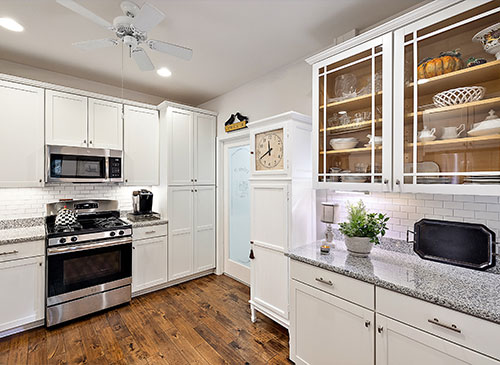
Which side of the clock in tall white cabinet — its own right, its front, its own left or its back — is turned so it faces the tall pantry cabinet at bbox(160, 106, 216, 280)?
right

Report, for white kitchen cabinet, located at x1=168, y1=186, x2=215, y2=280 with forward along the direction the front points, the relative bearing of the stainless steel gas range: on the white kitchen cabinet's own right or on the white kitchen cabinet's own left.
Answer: on the white kitchen cabinet's own right

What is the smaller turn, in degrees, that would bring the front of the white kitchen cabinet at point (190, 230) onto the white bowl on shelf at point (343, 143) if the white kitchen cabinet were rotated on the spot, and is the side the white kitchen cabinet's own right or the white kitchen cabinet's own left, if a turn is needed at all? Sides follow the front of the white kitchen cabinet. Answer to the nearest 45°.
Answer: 0° — it already faces it

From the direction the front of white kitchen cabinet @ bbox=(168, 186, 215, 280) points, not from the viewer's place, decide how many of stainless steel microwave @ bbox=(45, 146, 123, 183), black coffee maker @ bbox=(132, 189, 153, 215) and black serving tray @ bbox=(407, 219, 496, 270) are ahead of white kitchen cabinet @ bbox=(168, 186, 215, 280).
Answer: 1

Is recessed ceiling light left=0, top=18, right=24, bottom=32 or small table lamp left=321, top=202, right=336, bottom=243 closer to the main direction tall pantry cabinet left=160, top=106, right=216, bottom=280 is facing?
the small table lamp

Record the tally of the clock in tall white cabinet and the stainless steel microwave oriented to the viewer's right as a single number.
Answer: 0

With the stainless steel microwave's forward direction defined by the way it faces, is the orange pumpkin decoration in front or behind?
in front

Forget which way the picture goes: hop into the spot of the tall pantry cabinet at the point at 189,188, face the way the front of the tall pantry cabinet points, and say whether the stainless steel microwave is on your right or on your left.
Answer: on your right

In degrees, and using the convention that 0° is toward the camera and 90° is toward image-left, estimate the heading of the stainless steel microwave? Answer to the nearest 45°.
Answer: approximately 0°

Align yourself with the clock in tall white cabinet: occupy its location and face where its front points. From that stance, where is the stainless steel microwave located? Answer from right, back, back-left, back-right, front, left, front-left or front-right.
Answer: front-right

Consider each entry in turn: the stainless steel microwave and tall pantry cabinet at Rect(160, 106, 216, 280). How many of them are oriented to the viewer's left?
0

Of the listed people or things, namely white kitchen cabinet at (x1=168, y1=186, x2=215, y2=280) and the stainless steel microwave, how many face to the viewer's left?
0

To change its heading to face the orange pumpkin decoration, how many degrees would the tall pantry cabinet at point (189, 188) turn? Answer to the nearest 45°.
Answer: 0° — it already faces it
